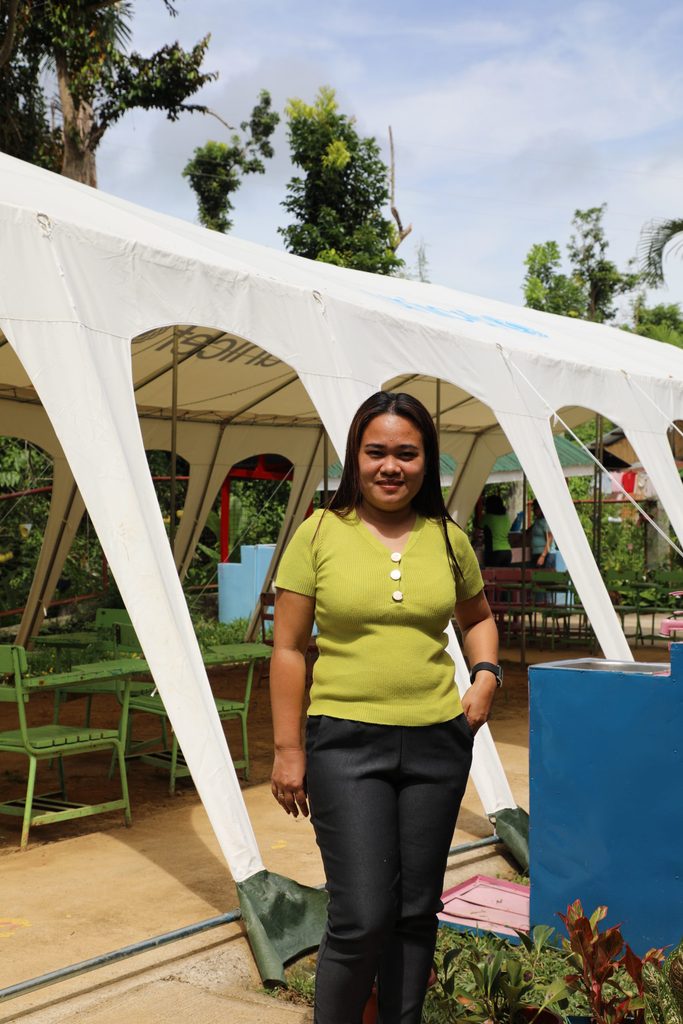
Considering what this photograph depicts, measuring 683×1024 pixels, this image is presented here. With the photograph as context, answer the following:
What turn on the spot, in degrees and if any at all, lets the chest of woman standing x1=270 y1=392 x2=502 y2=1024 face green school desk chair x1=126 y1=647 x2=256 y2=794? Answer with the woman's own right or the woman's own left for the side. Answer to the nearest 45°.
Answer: approximately 180°

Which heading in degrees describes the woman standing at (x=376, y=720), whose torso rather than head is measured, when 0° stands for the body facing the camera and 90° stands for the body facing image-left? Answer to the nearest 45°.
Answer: approximately 0°

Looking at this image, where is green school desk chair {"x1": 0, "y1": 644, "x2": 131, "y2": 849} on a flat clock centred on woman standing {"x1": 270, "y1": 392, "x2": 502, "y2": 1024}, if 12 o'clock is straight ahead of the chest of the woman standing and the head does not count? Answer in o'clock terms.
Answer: The green school desk chair is roughly at 5 o'clock from the woman standing.

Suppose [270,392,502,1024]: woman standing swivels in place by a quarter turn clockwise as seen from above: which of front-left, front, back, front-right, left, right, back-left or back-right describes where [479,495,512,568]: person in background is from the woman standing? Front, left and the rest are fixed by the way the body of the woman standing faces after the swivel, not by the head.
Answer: right

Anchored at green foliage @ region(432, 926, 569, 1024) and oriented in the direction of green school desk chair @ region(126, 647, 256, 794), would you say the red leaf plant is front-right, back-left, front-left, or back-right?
back-right

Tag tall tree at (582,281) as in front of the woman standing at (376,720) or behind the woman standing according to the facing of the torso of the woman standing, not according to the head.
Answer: behind

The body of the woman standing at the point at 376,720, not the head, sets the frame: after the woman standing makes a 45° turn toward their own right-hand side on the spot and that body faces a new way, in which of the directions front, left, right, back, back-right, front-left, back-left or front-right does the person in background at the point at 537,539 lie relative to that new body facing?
back-right

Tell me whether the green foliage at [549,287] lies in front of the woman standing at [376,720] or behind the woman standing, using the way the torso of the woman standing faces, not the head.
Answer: behind

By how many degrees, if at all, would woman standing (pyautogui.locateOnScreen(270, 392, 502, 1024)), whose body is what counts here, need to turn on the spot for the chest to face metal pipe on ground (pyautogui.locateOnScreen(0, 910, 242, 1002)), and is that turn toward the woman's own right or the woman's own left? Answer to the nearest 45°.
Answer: approximately 135° to the woman's own right

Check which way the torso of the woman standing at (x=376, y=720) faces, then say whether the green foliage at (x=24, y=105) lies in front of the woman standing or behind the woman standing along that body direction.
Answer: behind
